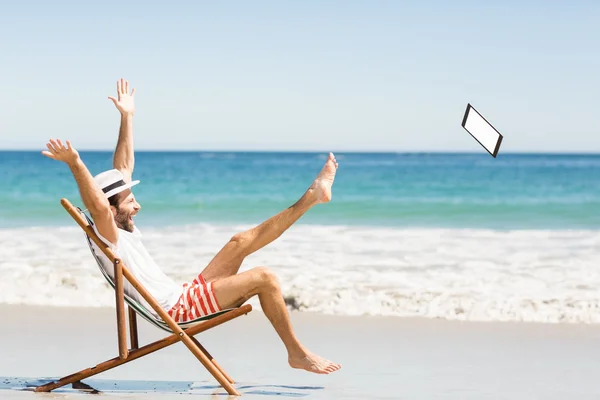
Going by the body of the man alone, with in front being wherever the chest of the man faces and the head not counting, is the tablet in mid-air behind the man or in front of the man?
in front

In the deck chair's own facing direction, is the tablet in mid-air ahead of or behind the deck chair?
ahead

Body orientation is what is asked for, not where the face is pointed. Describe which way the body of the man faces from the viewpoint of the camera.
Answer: to the viewer's right

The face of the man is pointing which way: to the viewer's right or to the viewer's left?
to the viewer's right

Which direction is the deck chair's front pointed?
to the viewer's right
